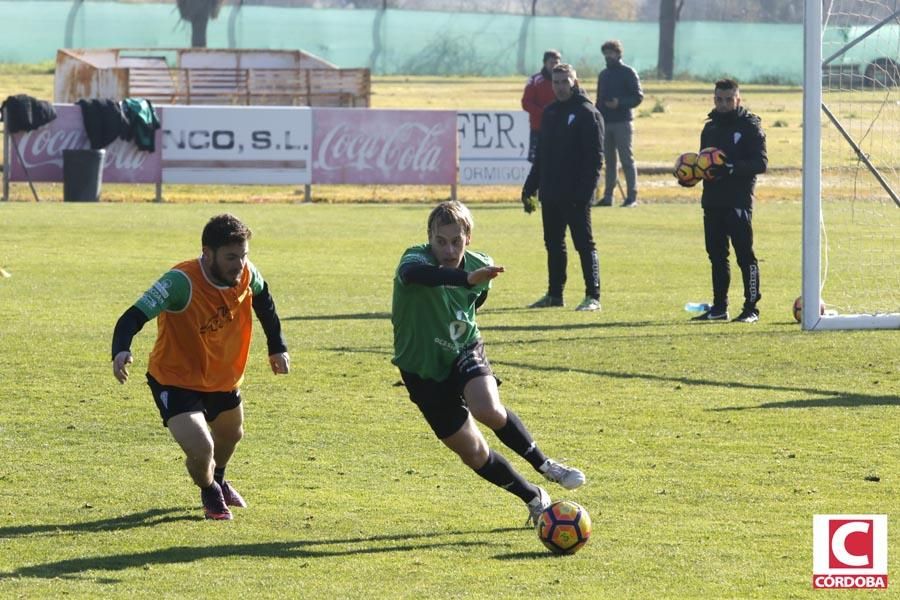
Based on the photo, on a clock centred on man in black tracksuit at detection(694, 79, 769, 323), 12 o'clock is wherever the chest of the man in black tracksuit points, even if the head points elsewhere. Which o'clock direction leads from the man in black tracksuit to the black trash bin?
The black trash bin is roughly at 3 o'clock from the man in black tracksuit.

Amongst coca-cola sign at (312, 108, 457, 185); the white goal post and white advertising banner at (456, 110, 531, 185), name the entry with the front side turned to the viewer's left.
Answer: the white goal post

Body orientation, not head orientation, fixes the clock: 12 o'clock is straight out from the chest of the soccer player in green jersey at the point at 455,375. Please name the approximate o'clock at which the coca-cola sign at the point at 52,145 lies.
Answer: The coca-cola sign is roughly at 7 o'clock from the soccer player in green jersey.

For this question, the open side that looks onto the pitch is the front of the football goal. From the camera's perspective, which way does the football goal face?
to the viewer's left

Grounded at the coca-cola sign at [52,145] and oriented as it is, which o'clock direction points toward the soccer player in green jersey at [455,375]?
The soccer player in green jersey is roughly at 12 o'clock from the coca-cola sign.

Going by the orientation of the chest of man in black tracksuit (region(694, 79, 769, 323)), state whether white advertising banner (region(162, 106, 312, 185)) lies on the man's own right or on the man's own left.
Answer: on the man's own right

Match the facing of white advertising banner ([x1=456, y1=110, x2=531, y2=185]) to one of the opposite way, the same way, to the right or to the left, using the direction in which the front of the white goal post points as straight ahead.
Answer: to the left

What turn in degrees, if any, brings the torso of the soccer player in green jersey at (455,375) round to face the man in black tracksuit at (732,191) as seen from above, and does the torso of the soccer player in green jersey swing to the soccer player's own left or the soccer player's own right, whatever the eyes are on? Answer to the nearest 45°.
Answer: approximately 135° to the soccer player's own left

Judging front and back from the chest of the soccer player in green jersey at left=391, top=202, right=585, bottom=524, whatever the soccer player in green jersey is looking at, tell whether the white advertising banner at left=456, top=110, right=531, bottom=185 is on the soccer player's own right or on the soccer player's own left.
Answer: on the soccer player's own left

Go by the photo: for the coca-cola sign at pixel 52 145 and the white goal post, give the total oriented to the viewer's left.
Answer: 1
